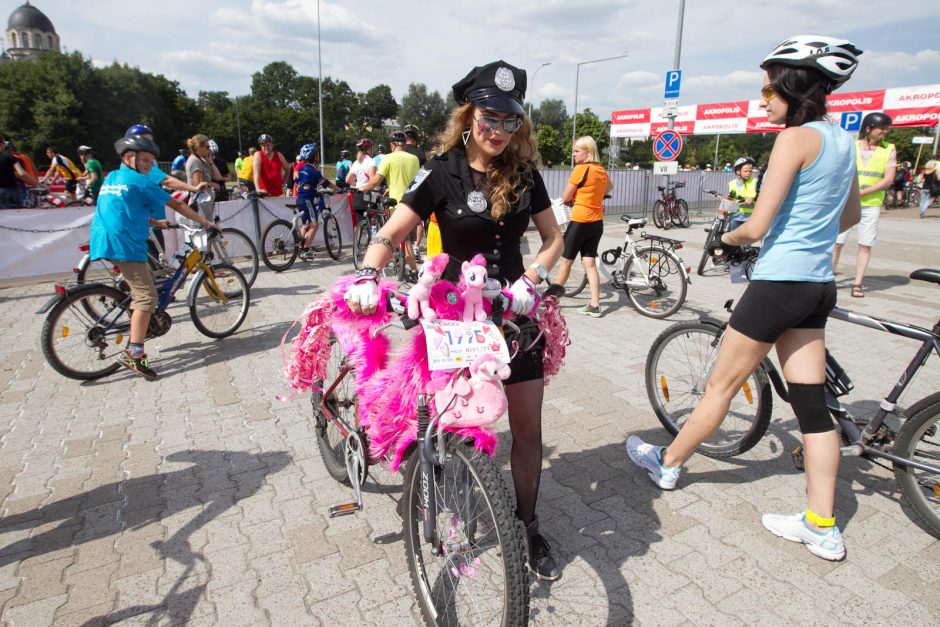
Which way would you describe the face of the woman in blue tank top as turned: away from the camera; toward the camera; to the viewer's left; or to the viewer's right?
to the viewer's left

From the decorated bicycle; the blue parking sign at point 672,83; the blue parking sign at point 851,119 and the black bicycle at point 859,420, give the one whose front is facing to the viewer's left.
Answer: the black bicycle

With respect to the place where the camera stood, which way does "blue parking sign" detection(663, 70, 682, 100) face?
facing the viewer

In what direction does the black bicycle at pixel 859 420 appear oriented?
to the viewer's left

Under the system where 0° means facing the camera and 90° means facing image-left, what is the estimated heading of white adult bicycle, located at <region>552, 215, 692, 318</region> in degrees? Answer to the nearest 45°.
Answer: approximately 135°

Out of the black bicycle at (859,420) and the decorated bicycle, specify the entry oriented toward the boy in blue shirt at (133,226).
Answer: the black bicycle

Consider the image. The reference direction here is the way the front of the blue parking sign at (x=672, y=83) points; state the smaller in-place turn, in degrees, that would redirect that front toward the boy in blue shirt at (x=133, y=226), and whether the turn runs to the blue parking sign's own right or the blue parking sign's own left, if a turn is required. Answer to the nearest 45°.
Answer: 0° — it already faces them

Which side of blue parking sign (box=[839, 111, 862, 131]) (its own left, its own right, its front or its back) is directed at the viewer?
front

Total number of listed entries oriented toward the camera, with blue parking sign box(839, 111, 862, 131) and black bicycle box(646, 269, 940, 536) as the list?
1

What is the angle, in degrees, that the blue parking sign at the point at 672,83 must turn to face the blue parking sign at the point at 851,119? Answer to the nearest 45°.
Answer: approximately 135° to its left

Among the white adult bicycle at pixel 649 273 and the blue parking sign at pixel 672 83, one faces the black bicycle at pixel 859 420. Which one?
the blue parking sign

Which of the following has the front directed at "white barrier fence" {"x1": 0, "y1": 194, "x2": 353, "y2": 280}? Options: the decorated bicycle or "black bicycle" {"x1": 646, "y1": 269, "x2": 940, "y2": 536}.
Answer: the black bicycle

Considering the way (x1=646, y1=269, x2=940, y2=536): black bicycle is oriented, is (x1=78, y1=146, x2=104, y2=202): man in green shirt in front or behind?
in front

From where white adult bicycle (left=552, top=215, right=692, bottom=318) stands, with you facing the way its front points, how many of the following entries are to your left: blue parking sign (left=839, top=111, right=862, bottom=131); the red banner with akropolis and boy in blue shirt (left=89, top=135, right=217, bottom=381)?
1

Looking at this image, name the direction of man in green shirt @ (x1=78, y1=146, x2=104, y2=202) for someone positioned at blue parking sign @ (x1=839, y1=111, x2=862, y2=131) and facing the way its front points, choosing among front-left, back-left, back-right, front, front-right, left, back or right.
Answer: front-right
